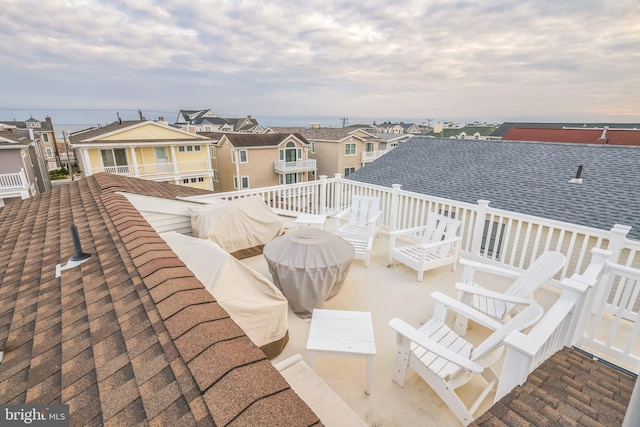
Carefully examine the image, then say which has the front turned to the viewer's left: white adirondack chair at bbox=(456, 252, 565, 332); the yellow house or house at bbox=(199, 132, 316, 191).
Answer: the white adirondack chair

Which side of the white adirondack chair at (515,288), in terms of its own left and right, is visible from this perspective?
left

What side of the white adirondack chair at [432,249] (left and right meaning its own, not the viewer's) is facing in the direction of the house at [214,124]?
right

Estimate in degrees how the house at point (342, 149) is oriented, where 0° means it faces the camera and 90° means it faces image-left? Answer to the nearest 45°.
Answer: approximately 315°

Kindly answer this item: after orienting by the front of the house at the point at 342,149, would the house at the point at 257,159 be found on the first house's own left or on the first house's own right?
on the first house's own right

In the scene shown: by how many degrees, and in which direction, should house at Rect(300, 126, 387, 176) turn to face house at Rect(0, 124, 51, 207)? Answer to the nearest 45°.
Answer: approximately 90° to its right

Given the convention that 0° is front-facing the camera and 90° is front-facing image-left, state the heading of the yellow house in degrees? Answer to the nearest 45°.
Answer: approximately 0°

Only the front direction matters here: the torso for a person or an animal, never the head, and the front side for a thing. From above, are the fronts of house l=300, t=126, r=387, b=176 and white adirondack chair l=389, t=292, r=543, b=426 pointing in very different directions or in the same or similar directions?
very different directions

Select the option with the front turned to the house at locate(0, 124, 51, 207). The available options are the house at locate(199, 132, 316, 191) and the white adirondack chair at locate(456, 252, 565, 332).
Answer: the white adirondack chair
